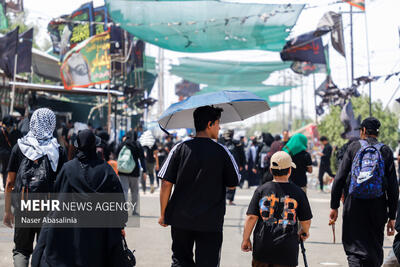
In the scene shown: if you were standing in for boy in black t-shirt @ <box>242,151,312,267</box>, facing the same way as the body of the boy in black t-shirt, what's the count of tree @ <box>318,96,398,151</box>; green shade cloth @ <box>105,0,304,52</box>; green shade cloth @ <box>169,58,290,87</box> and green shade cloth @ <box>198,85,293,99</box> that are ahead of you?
4

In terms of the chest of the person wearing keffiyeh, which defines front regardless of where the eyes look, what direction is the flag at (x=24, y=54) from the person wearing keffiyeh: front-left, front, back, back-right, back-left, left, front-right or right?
front

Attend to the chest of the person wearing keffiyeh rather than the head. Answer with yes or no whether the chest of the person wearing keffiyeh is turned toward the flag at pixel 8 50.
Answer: yes

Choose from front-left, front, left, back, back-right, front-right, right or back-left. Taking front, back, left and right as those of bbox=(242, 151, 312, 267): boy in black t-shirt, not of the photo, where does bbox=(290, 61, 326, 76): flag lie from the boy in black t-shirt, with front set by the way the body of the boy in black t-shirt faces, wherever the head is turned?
front

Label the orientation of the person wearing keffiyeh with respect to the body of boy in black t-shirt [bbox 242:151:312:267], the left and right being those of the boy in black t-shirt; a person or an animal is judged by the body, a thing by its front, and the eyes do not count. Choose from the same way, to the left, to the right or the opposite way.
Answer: the same way

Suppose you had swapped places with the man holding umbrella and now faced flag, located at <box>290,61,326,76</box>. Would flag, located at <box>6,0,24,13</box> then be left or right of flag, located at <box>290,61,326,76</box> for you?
left

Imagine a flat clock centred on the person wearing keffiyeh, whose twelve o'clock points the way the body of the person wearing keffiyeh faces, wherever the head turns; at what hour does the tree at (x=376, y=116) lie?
The tree is roughly at 1 o'clock from the person wearing keffiyeh.

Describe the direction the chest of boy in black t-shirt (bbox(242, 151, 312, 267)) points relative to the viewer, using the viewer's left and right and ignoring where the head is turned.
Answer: facing away from the viewer

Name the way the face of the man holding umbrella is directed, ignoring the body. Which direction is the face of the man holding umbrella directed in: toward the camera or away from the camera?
away from the camera

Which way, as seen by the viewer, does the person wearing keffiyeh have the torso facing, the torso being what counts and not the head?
away from the camera

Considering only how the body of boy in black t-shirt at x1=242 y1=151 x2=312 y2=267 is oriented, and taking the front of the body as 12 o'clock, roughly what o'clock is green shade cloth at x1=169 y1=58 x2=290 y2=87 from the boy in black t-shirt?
The green shade cloth is roughly at 12 o'clock from the boy in black t-shirt.

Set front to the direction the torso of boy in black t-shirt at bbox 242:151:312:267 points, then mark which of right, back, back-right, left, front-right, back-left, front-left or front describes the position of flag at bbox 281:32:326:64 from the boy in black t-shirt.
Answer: front

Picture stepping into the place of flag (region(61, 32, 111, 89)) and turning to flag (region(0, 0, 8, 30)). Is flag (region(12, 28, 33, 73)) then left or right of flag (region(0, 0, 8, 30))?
left

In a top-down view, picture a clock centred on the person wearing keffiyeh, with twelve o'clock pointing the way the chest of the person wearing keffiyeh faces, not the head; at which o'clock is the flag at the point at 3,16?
The flag is roughly at 12 o'clock from the person wearing keffiyeh.

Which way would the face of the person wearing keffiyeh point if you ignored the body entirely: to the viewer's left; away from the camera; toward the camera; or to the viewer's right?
away from the camera
